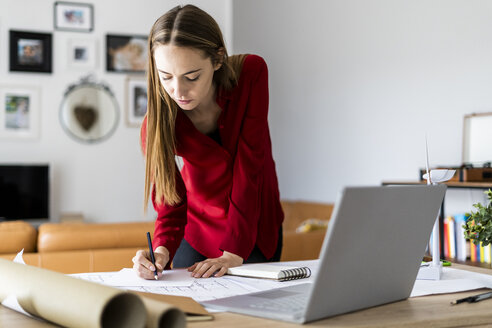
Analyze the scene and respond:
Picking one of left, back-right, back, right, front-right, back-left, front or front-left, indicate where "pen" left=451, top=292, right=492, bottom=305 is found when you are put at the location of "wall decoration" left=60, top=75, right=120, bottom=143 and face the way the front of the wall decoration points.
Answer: front

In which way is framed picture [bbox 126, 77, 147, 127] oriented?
toward the camera

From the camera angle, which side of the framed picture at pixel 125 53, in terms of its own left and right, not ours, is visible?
front

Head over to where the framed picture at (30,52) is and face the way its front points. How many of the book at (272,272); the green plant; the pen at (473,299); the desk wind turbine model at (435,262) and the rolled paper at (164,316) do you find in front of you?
5

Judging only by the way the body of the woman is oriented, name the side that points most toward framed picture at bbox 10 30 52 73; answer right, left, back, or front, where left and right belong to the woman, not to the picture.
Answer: right

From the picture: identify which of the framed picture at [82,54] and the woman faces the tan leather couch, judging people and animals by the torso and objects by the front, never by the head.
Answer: the framed picture

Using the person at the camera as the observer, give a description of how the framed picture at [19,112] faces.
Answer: facing the viewer

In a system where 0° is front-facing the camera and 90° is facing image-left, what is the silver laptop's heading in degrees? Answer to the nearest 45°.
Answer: approximately 135°

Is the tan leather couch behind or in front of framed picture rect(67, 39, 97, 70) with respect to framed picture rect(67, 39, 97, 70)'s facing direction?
in front

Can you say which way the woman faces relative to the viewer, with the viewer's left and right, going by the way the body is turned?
facing the viewer and to the left of the viewer

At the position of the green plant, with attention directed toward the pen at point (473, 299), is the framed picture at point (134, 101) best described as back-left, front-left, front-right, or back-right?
back-right

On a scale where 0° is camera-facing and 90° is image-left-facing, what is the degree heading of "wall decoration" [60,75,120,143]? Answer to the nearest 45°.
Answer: approximately 0°

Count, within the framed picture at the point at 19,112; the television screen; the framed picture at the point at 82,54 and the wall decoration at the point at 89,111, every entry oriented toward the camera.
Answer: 4
